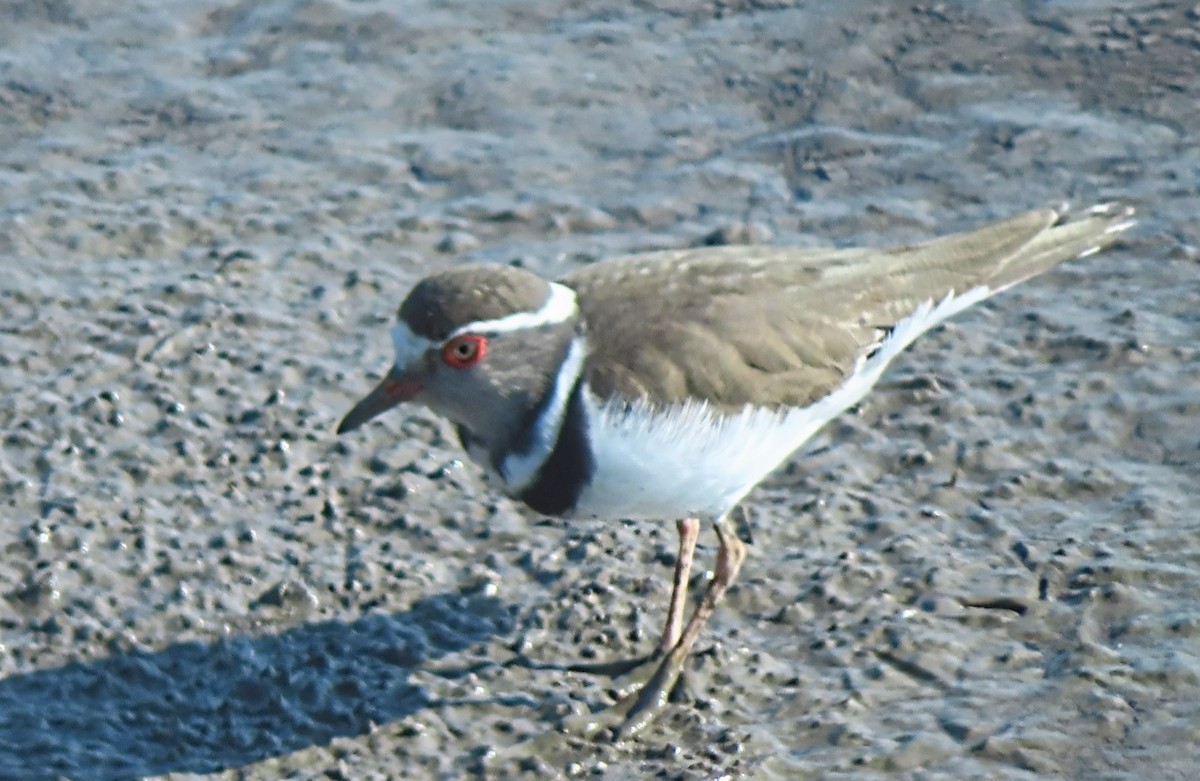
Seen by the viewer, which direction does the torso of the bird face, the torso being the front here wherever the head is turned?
to the viewer's left
